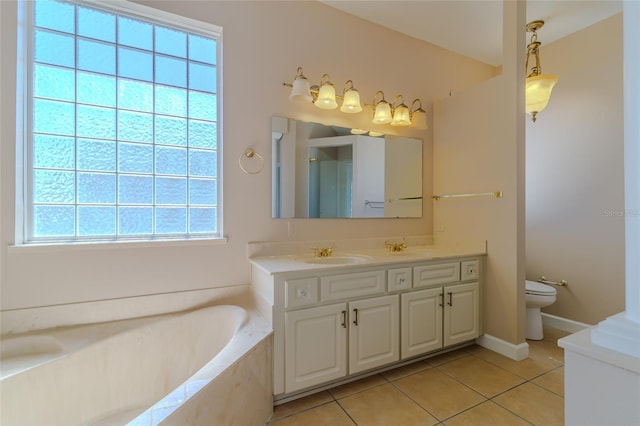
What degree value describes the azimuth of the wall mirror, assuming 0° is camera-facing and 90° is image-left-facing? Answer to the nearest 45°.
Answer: approximately 315°

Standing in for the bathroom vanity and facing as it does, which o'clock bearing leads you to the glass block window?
The glass block window is roughly at 4 o'clock from the bathroom vanity.

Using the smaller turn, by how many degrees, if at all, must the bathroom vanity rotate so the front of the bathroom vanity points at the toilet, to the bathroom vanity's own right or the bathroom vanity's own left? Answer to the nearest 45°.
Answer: approximately 90° to the bathroom vanity's own left

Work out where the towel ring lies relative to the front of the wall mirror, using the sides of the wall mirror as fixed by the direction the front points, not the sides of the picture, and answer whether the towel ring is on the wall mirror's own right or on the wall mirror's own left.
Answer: on the wall mirror's own right
